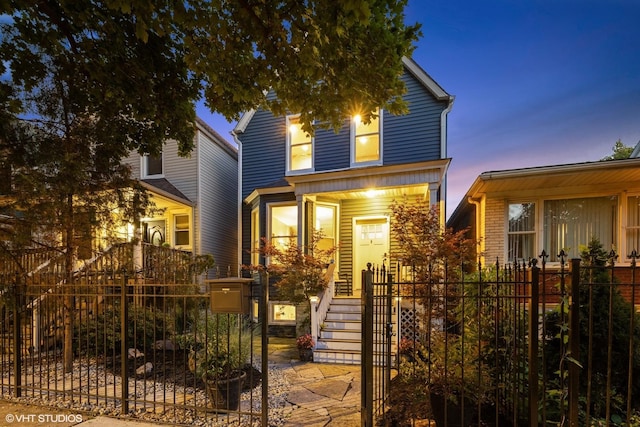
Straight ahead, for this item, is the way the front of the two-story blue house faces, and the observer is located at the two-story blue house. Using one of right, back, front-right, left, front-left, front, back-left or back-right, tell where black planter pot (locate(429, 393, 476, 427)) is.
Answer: front

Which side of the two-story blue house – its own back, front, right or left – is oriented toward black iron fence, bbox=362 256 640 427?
front

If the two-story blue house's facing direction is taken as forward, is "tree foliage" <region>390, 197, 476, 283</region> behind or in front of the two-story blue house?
in front

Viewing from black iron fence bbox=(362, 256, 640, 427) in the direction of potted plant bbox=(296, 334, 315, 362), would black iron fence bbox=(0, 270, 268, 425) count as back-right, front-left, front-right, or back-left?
front-left

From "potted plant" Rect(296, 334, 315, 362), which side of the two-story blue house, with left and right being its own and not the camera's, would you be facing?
front

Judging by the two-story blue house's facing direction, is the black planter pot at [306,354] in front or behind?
in front

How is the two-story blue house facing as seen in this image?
toward the camera
